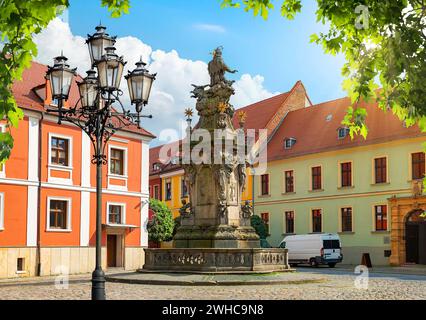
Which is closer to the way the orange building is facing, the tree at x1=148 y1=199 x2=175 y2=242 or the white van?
the white van

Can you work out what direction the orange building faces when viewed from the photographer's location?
facing the viewer and to the right of the viewer

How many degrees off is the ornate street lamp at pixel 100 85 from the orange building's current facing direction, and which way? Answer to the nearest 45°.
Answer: approximately 45° to its right

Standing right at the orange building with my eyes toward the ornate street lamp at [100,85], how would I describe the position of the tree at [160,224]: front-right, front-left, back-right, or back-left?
back-left

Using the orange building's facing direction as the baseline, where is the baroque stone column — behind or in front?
in front
